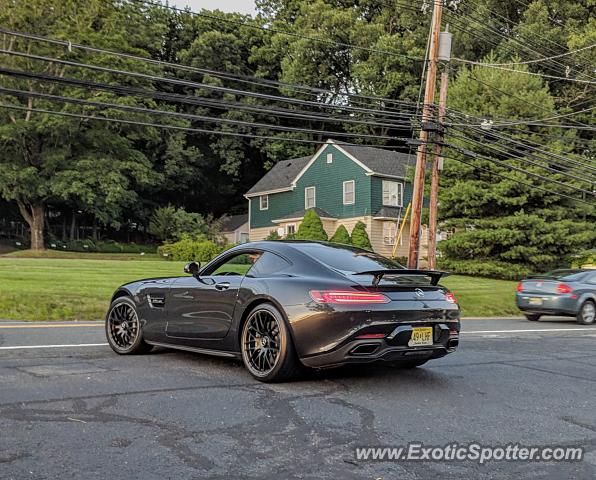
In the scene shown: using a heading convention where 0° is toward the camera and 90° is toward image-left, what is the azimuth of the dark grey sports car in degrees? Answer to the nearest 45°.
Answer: approximately 135°

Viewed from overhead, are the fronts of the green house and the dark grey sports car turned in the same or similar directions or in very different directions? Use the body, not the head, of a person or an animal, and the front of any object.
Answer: very different directions

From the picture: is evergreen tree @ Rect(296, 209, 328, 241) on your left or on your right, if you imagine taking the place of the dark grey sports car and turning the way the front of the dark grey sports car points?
on your right

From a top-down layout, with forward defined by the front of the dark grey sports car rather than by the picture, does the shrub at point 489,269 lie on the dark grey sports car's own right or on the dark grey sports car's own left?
on the dark grey sports car's own right

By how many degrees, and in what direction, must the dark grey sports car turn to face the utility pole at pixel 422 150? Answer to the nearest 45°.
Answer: approximately 45° to its right

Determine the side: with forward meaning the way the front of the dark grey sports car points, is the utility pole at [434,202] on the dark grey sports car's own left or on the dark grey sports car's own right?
on the dark grey sports car's own right
